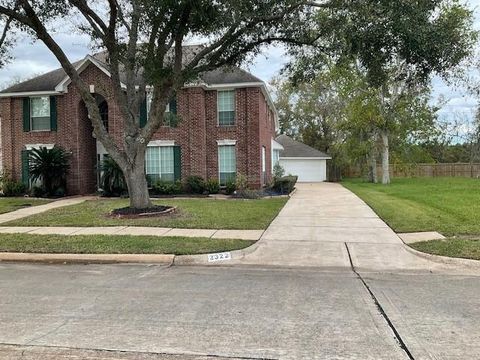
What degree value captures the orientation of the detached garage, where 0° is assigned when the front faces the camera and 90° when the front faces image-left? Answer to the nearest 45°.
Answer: approximately 0°

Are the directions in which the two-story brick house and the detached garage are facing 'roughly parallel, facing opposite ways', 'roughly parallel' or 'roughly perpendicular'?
roughly parallel

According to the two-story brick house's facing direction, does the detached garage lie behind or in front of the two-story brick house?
behind

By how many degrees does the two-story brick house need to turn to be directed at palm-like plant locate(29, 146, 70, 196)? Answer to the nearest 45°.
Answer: approximately 90° to its right

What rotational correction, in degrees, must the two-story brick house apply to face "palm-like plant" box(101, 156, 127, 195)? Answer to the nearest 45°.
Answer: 0° — it already faces it

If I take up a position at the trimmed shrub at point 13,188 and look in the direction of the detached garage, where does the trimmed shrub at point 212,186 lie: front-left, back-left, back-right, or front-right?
front-right

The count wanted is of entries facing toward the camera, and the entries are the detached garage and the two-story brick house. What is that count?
2

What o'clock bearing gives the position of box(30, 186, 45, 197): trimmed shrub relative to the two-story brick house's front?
The trimmed shrub is roughly at 3 o'clock from the two-story brick house.

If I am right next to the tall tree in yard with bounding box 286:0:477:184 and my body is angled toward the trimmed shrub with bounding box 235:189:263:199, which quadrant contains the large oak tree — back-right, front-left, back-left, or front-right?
front-left

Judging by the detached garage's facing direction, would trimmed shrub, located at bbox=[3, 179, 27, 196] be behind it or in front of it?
in front

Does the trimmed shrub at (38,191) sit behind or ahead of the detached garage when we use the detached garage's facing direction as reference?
ahead

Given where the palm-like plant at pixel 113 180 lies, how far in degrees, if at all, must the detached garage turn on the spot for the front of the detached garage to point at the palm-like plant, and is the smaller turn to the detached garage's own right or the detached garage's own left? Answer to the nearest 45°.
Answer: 0° — it already faces it

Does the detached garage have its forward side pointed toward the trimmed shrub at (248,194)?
yes

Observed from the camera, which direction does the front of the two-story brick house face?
facing the viewer
